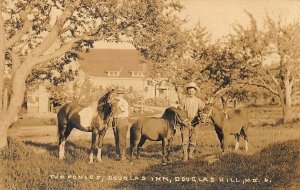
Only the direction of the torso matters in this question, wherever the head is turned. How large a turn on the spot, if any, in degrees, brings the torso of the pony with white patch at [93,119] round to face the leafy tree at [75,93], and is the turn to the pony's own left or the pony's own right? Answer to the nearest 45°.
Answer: approximately 135° to the pony's own left

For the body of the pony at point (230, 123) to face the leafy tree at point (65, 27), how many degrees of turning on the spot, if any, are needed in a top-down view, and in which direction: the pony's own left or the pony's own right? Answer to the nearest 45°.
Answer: approximately 45° to the pony's own right

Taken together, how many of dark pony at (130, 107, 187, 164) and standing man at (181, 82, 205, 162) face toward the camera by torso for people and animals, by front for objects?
1

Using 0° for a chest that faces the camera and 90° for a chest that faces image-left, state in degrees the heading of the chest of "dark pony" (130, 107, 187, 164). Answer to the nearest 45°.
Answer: approximately 270°

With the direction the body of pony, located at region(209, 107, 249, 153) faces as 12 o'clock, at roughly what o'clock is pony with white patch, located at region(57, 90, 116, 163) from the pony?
The pony with white patch is roughly at 1 o'clock from the pony.
